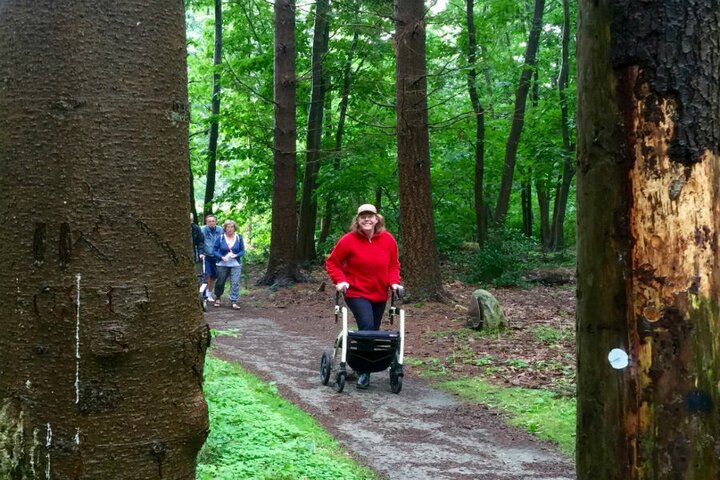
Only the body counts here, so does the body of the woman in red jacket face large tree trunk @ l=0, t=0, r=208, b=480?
yes

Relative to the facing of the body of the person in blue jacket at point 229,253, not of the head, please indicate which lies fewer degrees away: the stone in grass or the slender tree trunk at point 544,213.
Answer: the stone in grass

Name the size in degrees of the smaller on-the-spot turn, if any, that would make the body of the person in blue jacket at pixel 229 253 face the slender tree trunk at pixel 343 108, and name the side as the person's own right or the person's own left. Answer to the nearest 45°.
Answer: approximately 135° to the person's own left

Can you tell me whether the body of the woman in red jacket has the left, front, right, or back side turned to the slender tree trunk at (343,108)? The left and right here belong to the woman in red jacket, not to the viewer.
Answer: back

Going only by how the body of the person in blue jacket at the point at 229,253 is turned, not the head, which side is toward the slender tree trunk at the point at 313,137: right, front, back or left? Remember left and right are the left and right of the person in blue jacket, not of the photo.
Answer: back

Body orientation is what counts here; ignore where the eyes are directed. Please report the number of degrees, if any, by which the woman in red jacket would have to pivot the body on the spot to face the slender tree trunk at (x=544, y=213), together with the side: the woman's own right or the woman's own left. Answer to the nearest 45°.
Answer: approximately 180°

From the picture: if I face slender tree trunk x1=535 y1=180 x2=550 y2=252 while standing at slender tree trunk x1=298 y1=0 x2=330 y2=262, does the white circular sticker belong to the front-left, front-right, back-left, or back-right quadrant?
back-right

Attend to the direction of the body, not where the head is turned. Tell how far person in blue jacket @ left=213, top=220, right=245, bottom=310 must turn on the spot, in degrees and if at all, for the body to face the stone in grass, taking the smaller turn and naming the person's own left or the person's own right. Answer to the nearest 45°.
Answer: approximately 45° to the person's own left

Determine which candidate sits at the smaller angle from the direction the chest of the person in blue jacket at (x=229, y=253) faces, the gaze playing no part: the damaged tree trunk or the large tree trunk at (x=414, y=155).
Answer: the damaged tree trunk

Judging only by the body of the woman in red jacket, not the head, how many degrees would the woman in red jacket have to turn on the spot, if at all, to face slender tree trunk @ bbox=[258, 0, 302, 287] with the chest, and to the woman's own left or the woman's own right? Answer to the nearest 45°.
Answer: approximately 180°

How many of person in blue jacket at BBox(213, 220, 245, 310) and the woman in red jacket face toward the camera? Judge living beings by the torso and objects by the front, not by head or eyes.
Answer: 2
